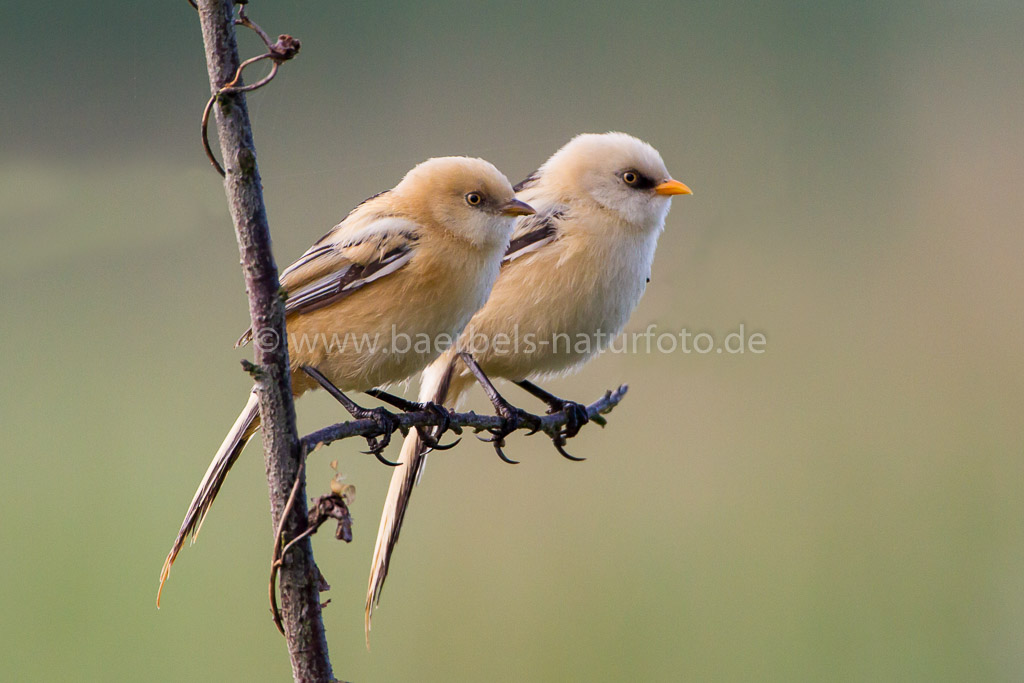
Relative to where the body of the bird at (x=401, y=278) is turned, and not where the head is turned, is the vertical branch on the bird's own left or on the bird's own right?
on the bird's own right

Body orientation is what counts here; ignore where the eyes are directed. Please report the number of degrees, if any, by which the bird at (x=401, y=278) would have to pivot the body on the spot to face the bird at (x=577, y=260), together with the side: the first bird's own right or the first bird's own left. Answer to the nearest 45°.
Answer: approximately 45° to the first bird's own left

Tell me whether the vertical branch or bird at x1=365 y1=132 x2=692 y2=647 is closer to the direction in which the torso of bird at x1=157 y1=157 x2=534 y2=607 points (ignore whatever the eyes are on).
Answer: the bird

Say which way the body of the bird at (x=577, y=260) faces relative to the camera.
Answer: to the viewer's right

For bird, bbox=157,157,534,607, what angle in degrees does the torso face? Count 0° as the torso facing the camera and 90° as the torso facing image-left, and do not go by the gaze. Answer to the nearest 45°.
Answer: approximately 270°

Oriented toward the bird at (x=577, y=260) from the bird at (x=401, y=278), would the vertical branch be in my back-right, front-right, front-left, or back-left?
back-right

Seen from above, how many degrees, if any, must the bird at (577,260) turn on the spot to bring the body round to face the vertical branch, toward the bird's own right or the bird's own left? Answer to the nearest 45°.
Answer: approximately 90° to the bird's own right

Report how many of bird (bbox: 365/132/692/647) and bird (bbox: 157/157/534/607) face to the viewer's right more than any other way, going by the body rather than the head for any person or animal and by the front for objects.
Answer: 2

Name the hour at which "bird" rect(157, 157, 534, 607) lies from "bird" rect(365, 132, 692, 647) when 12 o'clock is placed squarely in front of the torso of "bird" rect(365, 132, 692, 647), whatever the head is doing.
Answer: "bird" rect(157, 157, 534, 607) is roughly at 4 o'clock from "bird" rect(365, 132, 692, 647).
